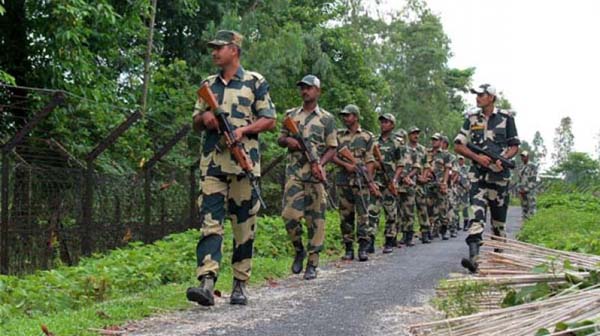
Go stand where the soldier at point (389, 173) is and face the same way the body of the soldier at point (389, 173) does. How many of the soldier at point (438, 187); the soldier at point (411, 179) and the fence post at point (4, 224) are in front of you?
1

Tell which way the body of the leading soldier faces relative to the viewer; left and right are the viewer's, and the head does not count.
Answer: facing the viewer and to the left of the viewer

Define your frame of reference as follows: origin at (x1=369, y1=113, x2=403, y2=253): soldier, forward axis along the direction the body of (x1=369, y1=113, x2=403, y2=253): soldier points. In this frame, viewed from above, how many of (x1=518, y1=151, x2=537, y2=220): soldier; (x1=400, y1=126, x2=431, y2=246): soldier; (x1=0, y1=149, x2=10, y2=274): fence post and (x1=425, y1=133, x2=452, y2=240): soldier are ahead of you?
1

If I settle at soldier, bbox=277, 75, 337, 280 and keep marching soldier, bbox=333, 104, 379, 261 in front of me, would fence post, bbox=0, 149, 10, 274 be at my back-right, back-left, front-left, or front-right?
back-left

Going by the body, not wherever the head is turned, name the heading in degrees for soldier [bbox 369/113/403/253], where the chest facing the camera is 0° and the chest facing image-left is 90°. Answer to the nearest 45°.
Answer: approximately 45°

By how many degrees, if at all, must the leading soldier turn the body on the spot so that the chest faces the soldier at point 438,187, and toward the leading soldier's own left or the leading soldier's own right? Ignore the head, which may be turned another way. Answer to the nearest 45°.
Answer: approximately 180°

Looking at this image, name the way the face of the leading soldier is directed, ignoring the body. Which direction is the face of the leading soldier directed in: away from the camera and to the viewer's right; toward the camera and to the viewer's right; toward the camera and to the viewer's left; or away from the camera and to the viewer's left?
toward the camera and to the viewer's left

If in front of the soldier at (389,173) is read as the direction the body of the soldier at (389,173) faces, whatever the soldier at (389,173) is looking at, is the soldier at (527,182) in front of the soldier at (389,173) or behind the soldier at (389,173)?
behind

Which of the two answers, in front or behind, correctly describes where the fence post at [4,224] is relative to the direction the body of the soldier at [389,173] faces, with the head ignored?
in front
